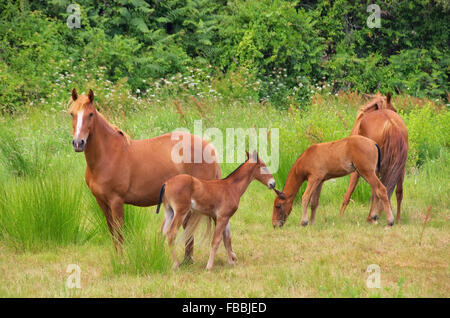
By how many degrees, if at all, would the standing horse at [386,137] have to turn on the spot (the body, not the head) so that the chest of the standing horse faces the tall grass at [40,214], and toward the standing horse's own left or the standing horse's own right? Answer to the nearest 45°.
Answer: approximately 90° to the standing horse's own left

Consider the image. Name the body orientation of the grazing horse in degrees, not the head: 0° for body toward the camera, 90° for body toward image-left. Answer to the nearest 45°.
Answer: approximately 90°

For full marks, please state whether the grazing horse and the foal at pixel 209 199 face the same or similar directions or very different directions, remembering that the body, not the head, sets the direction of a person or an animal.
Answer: very different directions

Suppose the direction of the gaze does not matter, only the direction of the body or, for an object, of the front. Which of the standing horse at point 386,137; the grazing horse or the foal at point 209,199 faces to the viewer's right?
the foal

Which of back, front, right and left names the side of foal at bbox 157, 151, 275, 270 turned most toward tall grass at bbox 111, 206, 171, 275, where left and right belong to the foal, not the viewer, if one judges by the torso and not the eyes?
back

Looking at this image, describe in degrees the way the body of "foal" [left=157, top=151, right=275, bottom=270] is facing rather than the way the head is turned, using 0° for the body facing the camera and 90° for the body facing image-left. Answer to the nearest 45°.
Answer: approximately 270°

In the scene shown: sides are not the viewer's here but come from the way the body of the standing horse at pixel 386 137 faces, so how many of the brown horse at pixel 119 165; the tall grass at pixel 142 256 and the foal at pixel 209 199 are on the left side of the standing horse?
3

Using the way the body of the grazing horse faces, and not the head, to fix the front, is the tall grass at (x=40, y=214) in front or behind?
in front

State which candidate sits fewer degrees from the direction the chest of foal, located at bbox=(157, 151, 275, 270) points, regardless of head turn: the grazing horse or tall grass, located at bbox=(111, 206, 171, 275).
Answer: the grazing horse

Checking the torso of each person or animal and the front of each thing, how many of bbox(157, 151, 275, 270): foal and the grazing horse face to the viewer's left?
1

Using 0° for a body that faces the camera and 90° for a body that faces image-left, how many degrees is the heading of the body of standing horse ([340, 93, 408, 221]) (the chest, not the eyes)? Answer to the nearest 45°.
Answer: approximately 135°

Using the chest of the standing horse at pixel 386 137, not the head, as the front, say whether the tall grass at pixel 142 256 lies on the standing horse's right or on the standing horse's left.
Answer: on the standing horse's left

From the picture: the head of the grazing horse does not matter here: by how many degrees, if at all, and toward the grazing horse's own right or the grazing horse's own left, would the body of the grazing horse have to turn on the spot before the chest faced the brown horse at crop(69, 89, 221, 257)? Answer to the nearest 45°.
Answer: approximately 45° to the grazing horse's own left
